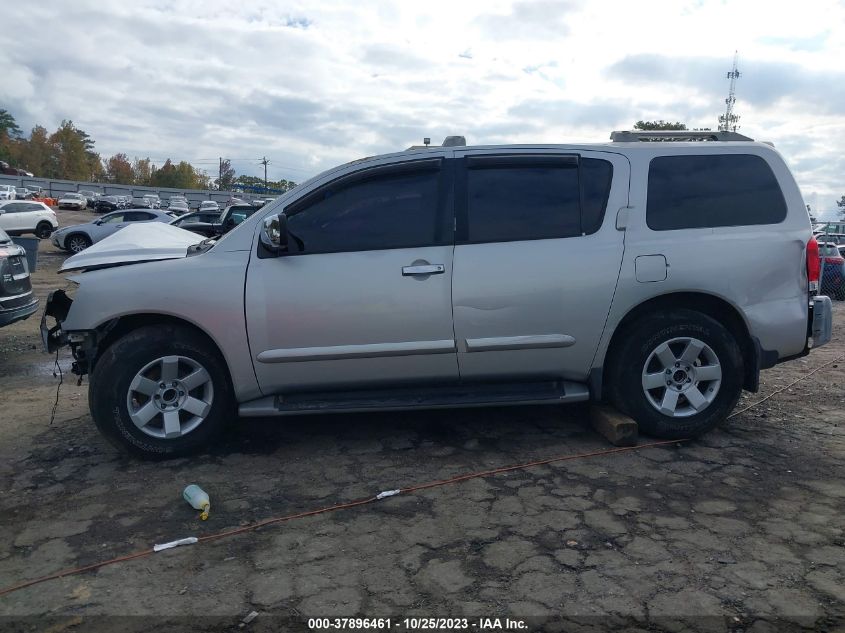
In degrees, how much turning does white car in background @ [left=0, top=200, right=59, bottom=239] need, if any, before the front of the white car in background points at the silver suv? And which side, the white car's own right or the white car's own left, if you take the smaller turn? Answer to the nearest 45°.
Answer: approximately 90° to the white car's own left

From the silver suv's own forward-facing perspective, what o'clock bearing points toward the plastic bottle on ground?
The plastic bottle on ground is roughly at 11 o'clock from the silver suv.

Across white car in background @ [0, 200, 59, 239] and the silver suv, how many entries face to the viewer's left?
2

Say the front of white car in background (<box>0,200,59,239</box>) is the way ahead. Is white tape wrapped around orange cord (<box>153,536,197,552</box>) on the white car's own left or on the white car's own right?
on the white car's own left

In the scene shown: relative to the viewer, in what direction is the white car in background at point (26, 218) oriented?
to the viewer's left

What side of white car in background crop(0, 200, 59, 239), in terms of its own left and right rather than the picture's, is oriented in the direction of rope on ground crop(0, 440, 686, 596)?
left

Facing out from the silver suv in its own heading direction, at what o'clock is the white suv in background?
The white suv in background is roughly at 2 o'clock from the silver suv.

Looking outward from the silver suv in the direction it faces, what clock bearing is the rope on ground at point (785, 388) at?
The rope on ground is roughly at 5 o'clock from the silver suv.

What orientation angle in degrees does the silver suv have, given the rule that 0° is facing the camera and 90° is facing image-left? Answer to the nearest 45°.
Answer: approximately 90°

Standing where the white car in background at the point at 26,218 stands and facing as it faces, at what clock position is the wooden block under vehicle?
The wooden block under vehicle is roughly at 9 o'clock from the white car in background.

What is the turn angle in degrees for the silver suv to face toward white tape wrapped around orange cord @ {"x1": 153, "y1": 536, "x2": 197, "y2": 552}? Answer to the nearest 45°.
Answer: approximately 45° to its left
